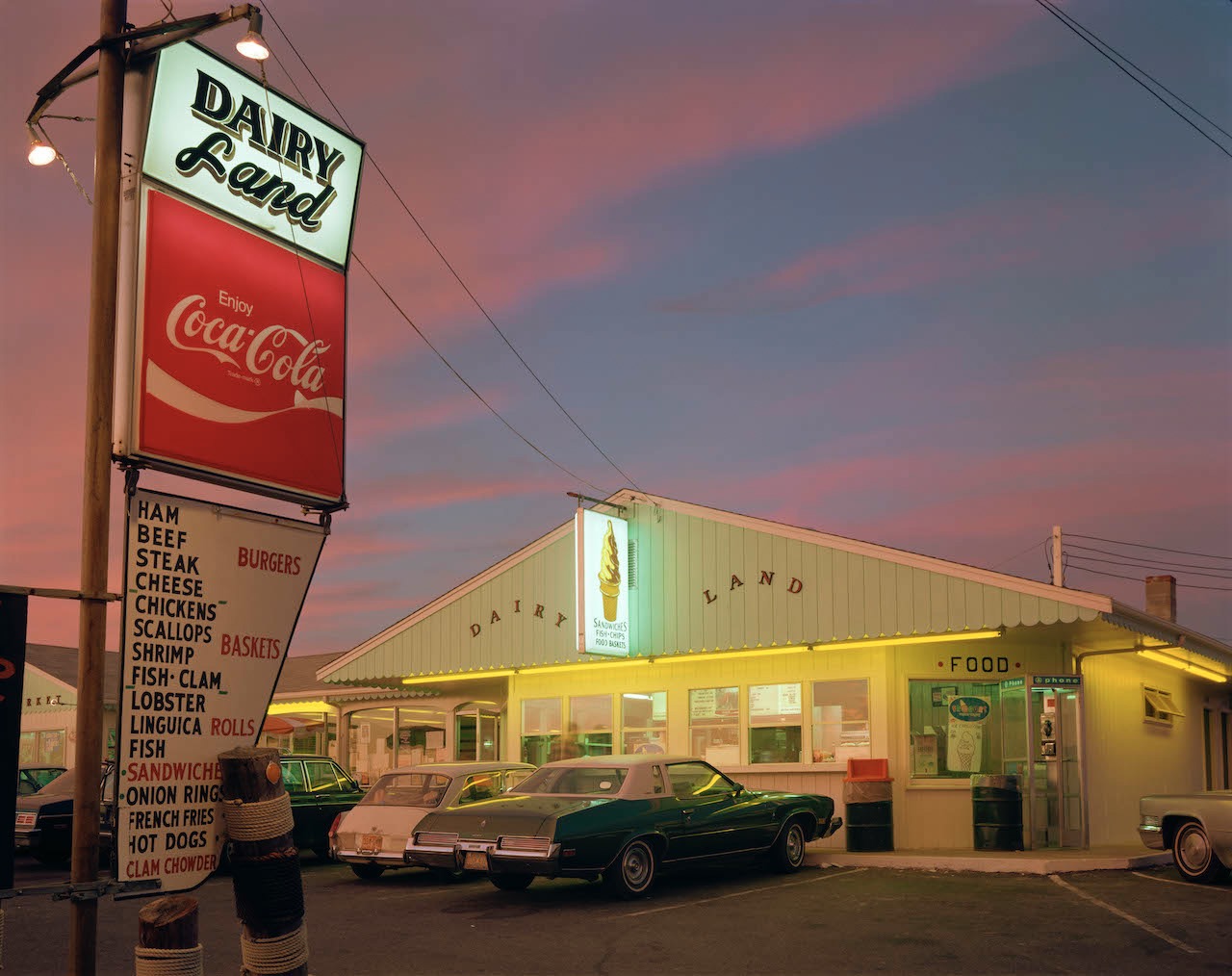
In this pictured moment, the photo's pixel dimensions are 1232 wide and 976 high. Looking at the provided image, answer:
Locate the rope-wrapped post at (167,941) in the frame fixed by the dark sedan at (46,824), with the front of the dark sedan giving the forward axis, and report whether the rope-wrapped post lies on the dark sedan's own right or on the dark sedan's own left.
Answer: on the dark sedan's own right

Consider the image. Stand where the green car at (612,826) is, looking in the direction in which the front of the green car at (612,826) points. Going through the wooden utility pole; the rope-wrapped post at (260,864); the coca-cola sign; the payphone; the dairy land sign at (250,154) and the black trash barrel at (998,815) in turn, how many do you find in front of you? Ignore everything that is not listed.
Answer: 2

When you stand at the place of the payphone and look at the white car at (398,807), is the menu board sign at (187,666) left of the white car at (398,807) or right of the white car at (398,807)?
left

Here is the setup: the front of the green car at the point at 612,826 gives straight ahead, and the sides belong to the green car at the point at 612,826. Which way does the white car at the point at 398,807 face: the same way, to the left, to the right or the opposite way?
the same way

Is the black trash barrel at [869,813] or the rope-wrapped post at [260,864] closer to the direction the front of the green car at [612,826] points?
the black trash barrel

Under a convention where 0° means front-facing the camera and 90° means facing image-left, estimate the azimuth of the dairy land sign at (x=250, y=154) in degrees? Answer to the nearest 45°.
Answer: approximately 315°

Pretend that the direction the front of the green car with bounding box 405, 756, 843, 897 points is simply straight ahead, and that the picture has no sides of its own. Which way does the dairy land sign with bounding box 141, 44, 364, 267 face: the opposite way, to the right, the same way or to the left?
to the right

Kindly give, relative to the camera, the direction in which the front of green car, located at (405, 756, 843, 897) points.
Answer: facing away from the viewer and to the right of the viewer

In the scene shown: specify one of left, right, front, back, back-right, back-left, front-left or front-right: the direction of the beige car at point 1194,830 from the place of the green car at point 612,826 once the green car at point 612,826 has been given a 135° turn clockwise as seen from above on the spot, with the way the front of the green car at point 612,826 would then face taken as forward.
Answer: left

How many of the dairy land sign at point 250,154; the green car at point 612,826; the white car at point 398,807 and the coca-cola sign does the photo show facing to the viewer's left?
0
